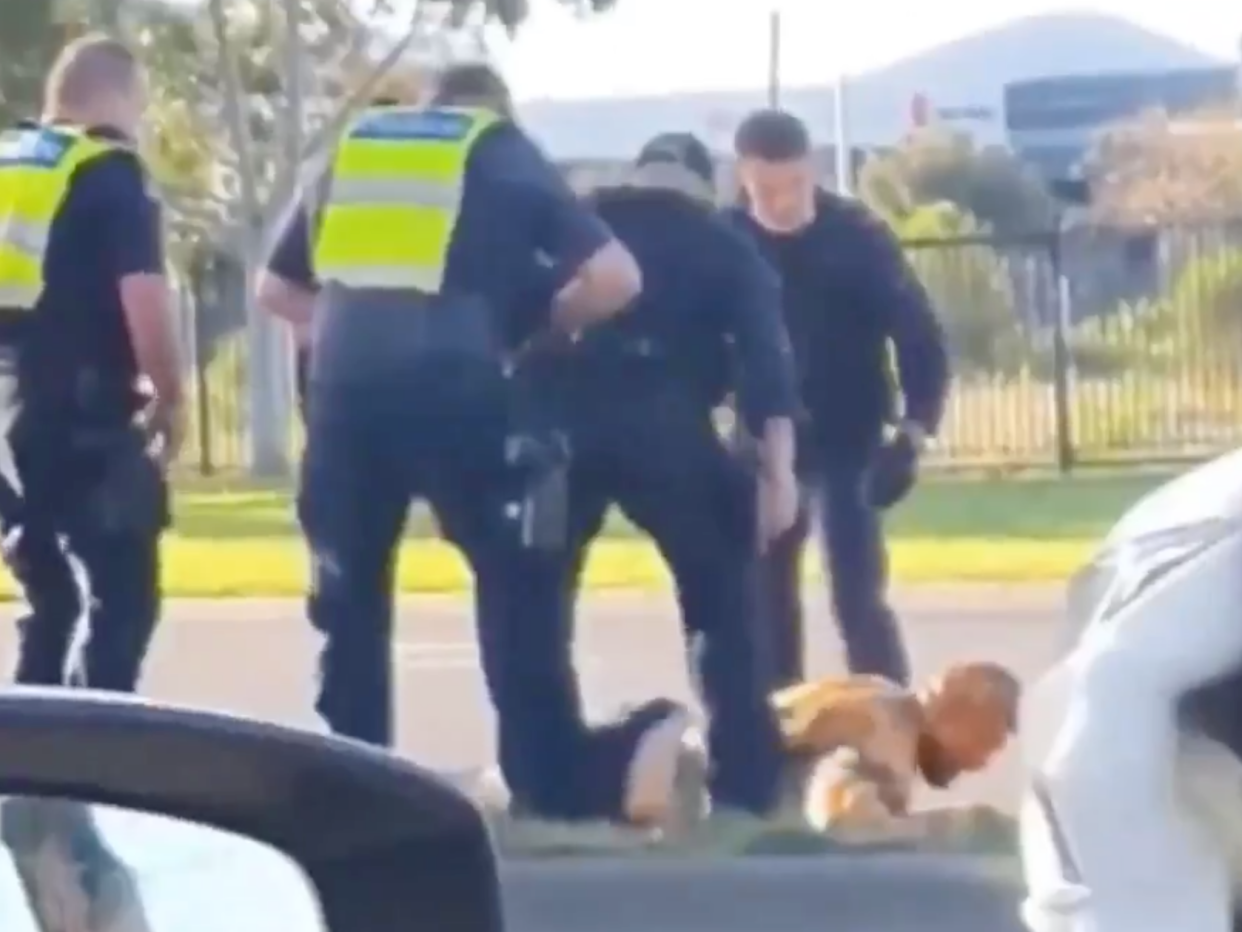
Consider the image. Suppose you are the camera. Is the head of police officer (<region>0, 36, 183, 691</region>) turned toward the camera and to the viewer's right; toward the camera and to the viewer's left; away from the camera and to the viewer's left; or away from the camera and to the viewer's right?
away from the camera and to the viewer's right

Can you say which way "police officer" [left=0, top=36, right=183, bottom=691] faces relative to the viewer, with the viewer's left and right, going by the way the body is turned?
facing away from the viewer and to the right of the viewer

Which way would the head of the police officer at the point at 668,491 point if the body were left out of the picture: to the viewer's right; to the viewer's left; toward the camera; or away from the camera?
away from the camera

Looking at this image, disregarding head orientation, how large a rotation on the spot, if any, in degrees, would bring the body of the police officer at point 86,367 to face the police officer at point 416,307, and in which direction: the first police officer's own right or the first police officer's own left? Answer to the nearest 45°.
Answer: approximately 90° to the first police officer's own right

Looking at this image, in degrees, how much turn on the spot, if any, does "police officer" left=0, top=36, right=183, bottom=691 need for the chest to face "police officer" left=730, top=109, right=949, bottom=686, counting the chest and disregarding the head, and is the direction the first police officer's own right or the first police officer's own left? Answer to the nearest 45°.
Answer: approximately 45° to the first police officer's own right
